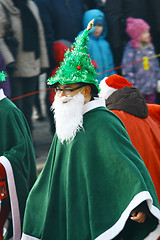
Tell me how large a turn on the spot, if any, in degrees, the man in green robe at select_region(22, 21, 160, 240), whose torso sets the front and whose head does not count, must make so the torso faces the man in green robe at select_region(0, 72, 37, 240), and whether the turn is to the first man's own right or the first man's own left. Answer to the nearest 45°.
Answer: approximately 90° to the first man's own right

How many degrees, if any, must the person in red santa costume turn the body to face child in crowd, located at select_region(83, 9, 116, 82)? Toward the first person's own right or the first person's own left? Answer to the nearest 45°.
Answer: approximately 45° to the first person's own right

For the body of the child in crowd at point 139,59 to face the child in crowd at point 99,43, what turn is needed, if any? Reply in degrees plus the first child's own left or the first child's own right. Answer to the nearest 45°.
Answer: approximately 135° to the first child's own right

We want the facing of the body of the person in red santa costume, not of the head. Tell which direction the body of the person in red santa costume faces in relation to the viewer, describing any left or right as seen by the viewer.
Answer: facing away from the viewer and to the left of the viewer

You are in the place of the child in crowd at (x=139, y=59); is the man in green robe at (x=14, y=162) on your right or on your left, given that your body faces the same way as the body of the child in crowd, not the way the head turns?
on your right

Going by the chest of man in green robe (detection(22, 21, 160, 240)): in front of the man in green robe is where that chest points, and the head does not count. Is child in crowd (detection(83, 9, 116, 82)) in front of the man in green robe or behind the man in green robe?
behind

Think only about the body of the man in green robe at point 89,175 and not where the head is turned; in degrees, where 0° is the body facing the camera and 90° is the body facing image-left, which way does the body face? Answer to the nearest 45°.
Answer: approximately 45°

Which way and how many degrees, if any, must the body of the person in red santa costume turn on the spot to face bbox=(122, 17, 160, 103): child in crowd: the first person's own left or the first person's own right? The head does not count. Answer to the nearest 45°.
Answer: approximately 45° to the first person's own right

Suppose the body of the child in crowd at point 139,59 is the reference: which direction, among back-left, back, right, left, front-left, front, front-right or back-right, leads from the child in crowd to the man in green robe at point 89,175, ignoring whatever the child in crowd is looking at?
front-right

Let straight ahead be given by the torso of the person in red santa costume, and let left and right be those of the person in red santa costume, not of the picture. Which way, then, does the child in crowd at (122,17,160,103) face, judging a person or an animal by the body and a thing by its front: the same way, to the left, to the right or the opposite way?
the opposite way
